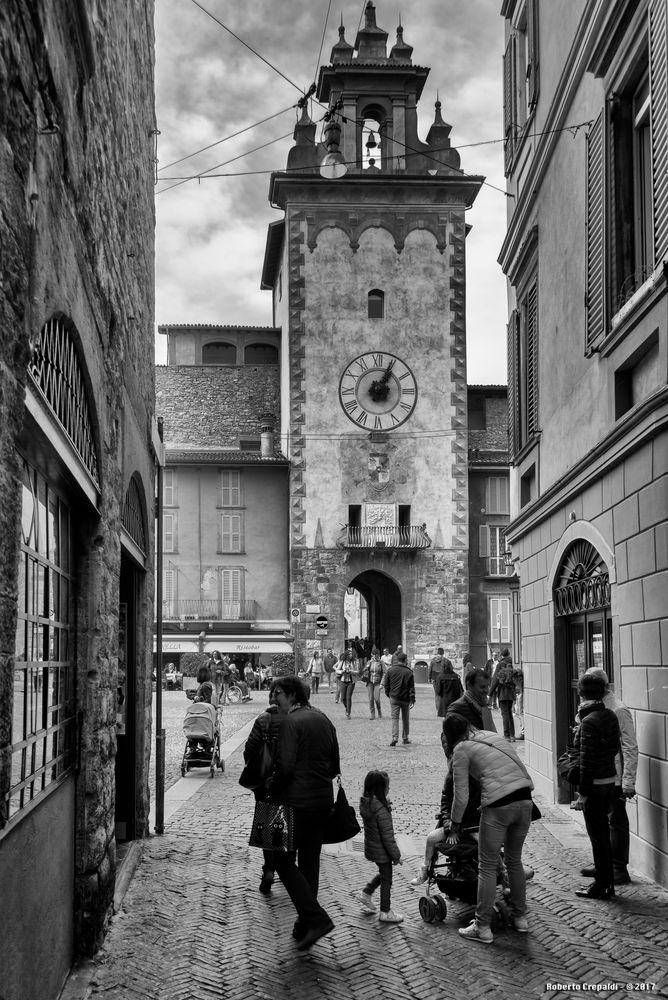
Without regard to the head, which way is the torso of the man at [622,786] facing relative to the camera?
to the viewer's left

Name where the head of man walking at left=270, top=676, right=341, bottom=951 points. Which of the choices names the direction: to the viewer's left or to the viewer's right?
to the viewer's left

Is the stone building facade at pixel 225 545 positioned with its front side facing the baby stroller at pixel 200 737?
yes

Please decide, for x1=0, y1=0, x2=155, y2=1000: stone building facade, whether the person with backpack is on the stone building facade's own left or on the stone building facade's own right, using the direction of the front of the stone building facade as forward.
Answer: on the stone building facade's own left

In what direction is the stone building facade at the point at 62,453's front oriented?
to the viewer's right

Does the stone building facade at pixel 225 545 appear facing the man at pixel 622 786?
yes

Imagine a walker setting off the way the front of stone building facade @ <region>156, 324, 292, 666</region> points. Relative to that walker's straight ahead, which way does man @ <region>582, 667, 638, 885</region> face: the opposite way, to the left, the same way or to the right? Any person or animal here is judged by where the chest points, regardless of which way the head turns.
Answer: to the right

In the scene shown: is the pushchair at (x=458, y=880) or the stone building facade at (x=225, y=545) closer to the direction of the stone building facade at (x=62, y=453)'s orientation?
the pushchair

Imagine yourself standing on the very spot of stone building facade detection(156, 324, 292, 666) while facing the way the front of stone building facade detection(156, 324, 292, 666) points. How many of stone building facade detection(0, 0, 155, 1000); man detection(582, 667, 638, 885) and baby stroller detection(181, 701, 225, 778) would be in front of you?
3
